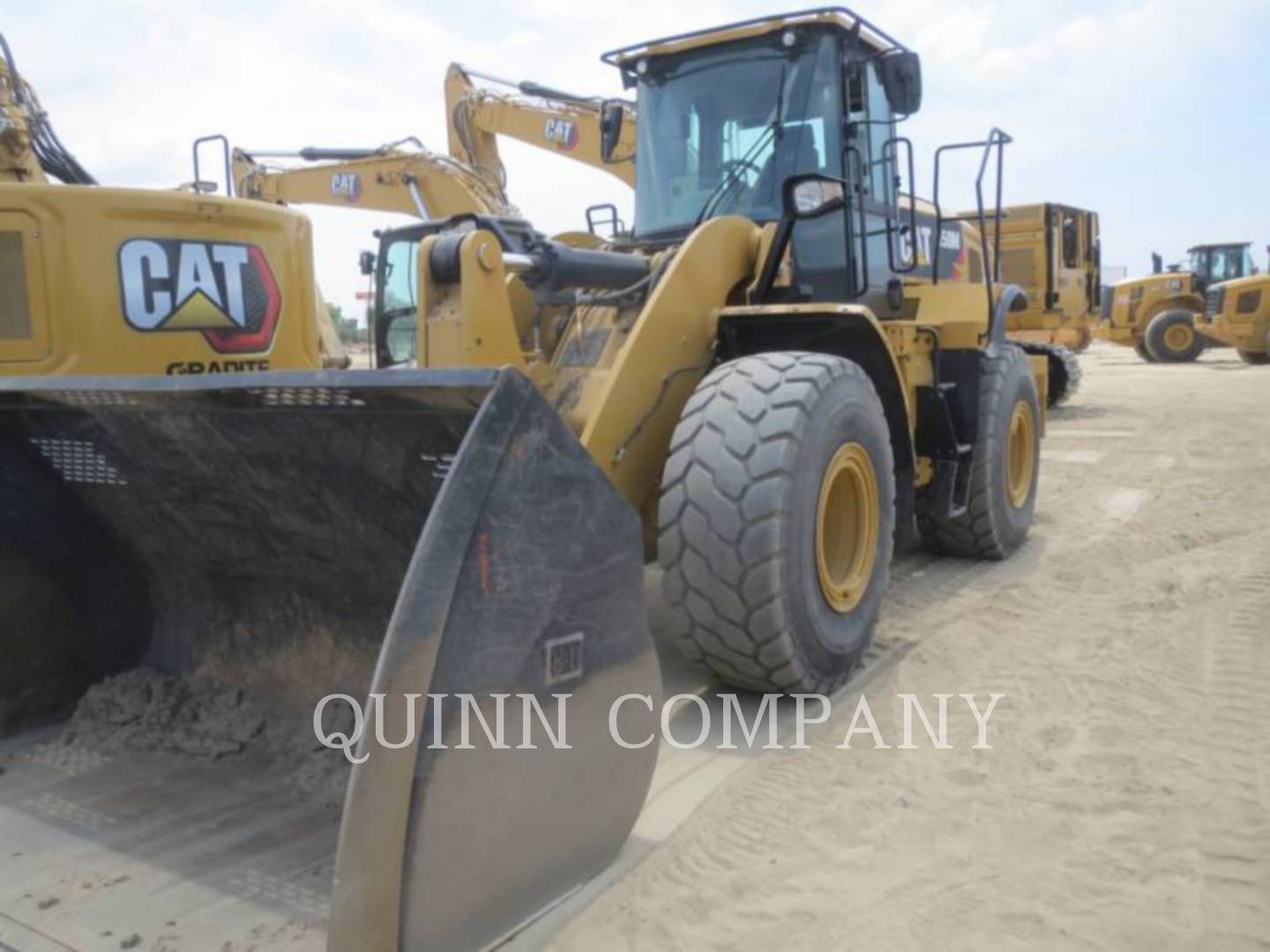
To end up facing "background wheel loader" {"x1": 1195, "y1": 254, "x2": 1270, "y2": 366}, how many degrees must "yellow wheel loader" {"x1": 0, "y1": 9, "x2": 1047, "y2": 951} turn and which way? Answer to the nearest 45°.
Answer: approximately 180°

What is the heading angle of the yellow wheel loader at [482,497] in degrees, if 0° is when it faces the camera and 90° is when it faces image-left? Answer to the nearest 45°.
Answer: approximately 45°

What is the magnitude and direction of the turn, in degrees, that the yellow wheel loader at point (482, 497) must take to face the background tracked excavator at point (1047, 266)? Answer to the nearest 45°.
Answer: approximately 180°

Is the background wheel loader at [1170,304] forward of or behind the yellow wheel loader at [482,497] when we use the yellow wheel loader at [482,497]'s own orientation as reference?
behind
